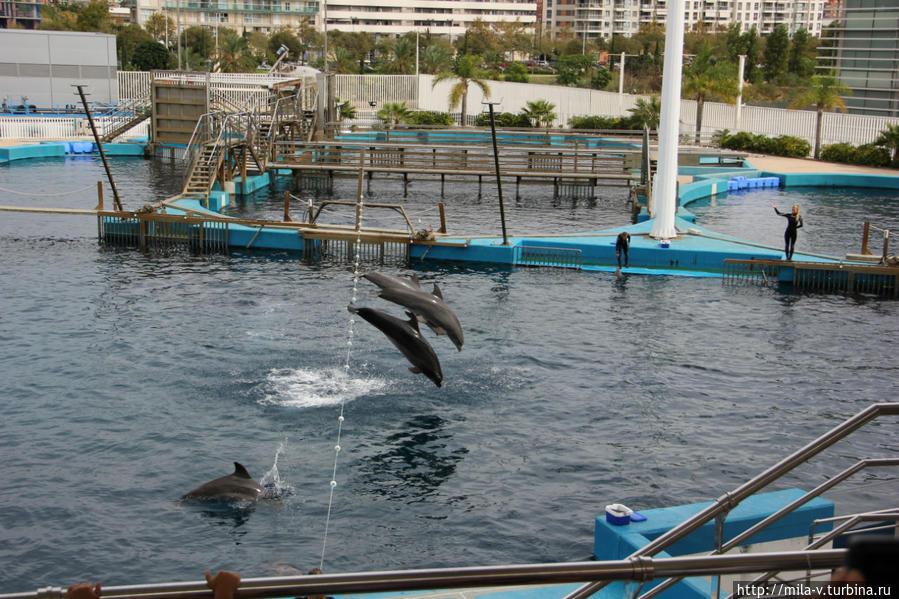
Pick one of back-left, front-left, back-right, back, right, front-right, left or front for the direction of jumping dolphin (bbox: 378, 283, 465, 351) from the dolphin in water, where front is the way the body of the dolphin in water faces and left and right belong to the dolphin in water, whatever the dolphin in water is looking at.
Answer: front-left

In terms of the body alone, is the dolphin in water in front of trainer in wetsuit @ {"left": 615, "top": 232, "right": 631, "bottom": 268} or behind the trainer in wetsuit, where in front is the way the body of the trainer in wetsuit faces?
in front

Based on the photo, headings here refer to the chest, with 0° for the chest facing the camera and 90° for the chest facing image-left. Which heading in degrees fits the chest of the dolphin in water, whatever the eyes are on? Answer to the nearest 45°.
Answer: approximately 270°

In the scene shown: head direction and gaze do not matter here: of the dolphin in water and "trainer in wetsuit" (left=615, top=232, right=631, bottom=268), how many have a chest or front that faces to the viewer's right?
1

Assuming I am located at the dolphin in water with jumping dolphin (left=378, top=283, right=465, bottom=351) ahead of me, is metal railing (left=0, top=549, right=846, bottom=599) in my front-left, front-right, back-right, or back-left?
back-right

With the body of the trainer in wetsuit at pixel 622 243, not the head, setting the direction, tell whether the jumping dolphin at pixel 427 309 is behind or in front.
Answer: in front

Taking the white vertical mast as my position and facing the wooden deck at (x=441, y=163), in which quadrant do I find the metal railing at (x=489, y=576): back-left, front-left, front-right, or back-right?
back-left

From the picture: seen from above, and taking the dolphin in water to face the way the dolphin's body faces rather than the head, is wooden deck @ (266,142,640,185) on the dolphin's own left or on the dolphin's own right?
on the dolphin's own left

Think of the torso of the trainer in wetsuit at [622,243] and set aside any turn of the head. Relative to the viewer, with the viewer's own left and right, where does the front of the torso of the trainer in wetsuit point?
facing the viewer

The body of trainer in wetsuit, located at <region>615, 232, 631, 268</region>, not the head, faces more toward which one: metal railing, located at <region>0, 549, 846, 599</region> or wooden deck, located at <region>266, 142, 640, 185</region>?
the metal railing

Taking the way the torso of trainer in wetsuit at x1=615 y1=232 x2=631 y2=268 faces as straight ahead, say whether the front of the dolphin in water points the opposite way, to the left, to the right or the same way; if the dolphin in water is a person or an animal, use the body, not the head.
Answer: to the left
